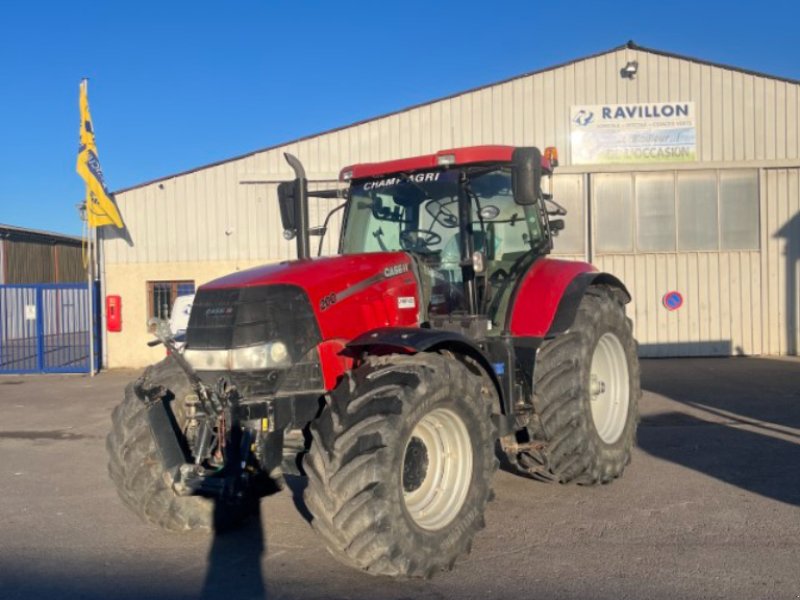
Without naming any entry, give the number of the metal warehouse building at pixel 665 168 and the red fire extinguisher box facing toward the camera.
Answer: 2

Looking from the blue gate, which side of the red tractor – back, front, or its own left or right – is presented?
right

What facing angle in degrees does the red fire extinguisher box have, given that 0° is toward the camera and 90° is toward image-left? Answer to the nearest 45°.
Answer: approximately 0°

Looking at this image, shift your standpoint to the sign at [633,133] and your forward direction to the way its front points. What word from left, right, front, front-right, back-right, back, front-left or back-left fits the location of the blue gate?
right

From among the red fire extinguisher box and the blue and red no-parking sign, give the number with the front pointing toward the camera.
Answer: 2

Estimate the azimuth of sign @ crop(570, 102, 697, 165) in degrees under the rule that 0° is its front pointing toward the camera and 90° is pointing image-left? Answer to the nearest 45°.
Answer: approximately 0°

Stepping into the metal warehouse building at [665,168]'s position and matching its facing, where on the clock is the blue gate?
The blue gate is roughly at 3 o'clock from the metal warehouse building.

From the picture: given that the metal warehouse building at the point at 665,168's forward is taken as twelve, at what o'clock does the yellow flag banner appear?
The yellow flag banner is roughly at 3 o'clock from the metal warehouse building.

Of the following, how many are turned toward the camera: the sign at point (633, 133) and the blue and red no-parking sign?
2
